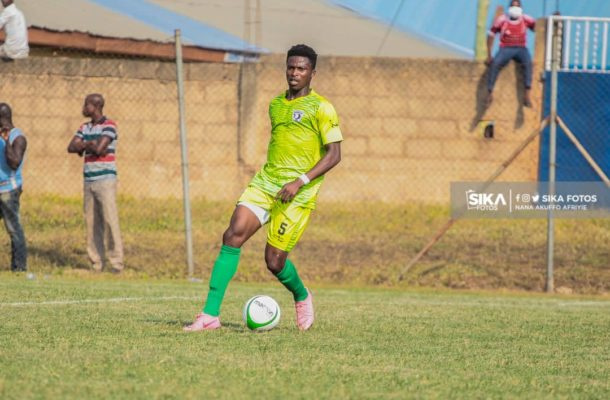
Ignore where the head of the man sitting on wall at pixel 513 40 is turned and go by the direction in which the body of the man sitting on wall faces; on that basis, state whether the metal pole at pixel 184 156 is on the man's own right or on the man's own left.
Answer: on the man's own right

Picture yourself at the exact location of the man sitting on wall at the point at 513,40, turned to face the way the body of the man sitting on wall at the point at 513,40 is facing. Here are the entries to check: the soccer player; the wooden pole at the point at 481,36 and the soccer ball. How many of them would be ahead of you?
2

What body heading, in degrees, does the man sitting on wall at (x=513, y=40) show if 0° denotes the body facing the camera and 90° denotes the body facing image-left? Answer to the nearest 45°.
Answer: approximately 0°

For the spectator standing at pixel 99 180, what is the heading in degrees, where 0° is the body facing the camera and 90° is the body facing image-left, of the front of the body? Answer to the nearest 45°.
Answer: approximately 45°

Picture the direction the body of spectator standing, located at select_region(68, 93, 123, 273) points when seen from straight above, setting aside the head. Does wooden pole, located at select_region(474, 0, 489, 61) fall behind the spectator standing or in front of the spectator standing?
behind

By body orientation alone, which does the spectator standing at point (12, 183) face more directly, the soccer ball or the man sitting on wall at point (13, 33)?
the soccer ball
